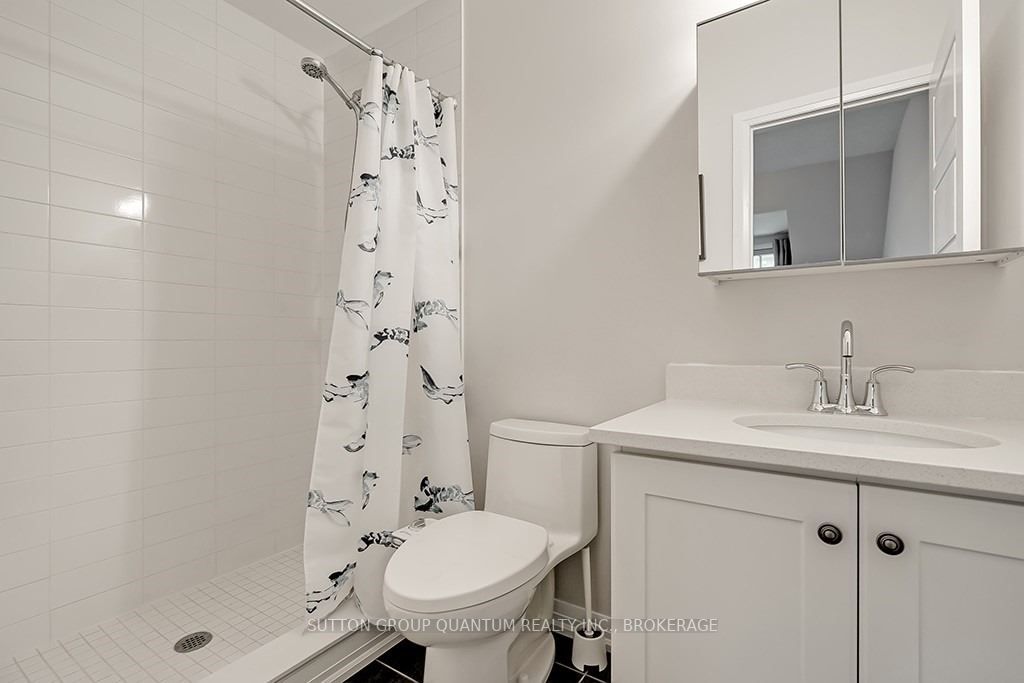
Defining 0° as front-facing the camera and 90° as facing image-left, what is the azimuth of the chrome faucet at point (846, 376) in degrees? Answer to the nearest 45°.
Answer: approximately 0°

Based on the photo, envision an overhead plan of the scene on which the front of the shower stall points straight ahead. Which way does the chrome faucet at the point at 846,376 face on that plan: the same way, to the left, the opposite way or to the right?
to the right

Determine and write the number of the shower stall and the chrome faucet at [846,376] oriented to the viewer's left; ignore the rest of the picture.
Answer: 0

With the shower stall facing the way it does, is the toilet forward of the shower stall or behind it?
forward

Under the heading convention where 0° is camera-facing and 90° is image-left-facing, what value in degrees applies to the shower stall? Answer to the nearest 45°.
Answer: approximately 315°

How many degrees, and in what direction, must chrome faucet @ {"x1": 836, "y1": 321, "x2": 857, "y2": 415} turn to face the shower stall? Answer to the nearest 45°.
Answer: approximately 90° to its right

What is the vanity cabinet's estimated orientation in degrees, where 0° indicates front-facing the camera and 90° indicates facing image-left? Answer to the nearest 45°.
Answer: approximately 45°

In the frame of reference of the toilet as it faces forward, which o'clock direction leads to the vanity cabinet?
The vanity cabinet is roughly at 9 o'clock from the toilet.

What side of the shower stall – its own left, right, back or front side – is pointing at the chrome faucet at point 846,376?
front

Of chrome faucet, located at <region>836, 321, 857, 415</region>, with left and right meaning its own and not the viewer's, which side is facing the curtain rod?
right

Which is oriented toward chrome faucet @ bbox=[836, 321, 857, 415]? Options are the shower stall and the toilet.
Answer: the shower stall
